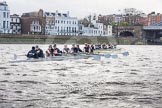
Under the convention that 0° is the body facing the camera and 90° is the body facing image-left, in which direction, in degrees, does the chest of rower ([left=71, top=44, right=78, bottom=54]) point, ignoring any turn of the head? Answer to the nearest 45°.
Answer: approximately 45°

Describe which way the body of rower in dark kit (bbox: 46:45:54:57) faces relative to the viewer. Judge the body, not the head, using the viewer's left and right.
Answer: facing the viewer and to the left of the viewer

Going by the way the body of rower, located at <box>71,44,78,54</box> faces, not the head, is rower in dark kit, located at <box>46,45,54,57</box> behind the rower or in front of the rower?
in front

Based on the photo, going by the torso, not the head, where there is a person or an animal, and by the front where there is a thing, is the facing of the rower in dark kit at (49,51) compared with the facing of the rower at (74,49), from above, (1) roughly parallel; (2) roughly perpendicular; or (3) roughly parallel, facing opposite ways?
roughly parallel

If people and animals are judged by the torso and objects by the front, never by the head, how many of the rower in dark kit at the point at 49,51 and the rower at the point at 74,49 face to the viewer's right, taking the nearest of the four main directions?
0

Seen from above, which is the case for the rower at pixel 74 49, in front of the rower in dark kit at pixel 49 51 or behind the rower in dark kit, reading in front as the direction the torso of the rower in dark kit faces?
behind
